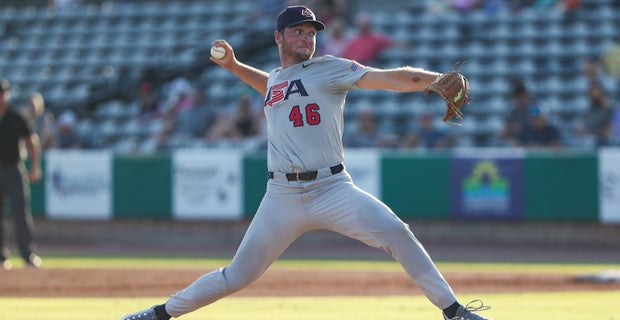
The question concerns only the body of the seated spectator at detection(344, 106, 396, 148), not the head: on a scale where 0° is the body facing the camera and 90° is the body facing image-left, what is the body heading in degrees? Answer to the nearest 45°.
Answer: approximately 0°

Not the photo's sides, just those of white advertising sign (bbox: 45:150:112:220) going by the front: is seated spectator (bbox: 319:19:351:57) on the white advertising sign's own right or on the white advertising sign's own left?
on the white advertising sign's own left

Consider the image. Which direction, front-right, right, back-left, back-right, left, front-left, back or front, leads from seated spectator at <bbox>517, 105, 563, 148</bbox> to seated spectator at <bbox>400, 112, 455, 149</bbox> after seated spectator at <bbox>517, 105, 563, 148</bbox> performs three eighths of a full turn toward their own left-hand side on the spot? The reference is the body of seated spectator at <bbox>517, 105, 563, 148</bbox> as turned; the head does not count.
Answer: back-left

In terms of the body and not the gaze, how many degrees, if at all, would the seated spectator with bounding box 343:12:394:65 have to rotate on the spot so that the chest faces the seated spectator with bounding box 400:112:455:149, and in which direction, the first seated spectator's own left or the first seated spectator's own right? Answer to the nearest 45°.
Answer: approximately 45° to the first seated spectator's own left

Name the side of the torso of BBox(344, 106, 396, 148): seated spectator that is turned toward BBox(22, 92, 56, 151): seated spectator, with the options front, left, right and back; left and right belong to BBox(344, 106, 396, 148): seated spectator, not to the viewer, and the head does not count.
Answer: right
